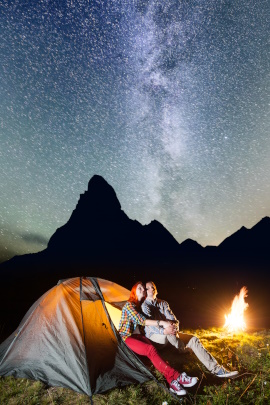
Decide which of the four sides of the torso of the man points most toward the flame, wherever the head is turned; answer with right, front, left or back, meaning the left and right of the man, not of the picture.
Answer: left

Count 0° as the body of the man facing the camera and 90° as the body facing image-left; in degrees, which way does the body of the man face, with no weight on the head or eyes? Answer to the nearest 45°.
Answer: approximately 315°
